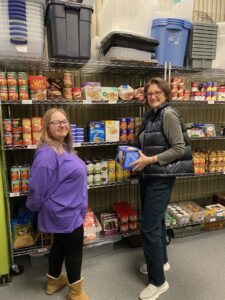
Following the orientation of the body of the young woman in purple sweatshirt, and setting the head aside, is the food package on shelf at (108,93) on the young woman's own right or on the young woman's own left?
on the young woman's own left

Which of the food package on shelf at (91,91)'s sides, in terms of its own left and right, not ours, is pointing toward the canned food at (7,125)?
right

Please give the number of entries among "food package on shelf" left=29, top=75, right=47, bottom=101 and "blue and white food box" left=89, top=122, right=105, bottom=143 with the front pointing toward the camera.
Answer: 2

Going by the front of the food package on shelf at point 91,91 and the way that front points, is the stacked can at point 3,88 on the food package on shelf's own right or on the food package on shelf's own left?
on the food package on shelf's own right

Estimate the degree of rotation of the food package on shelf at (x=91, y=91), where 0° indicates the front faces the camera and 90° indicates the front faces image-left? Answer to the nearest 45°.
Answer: approximately 0°
